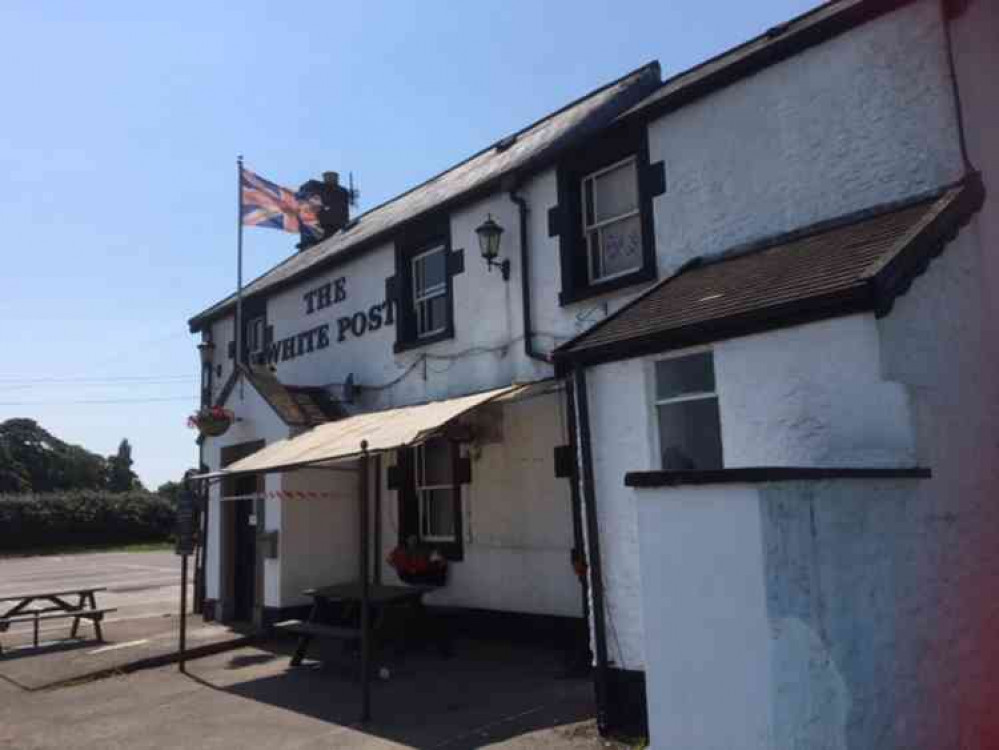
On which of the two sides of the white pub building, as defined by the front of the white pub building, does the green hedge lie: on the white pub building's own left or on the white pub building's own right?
on the white pub building's own right

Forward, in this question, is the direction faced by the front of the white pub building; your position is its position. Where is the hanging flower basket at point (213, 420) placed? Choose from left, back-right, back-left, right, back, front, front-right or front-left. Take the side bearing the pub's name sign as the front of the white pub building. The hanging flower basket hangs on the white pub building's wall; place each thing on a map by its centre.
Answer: right
